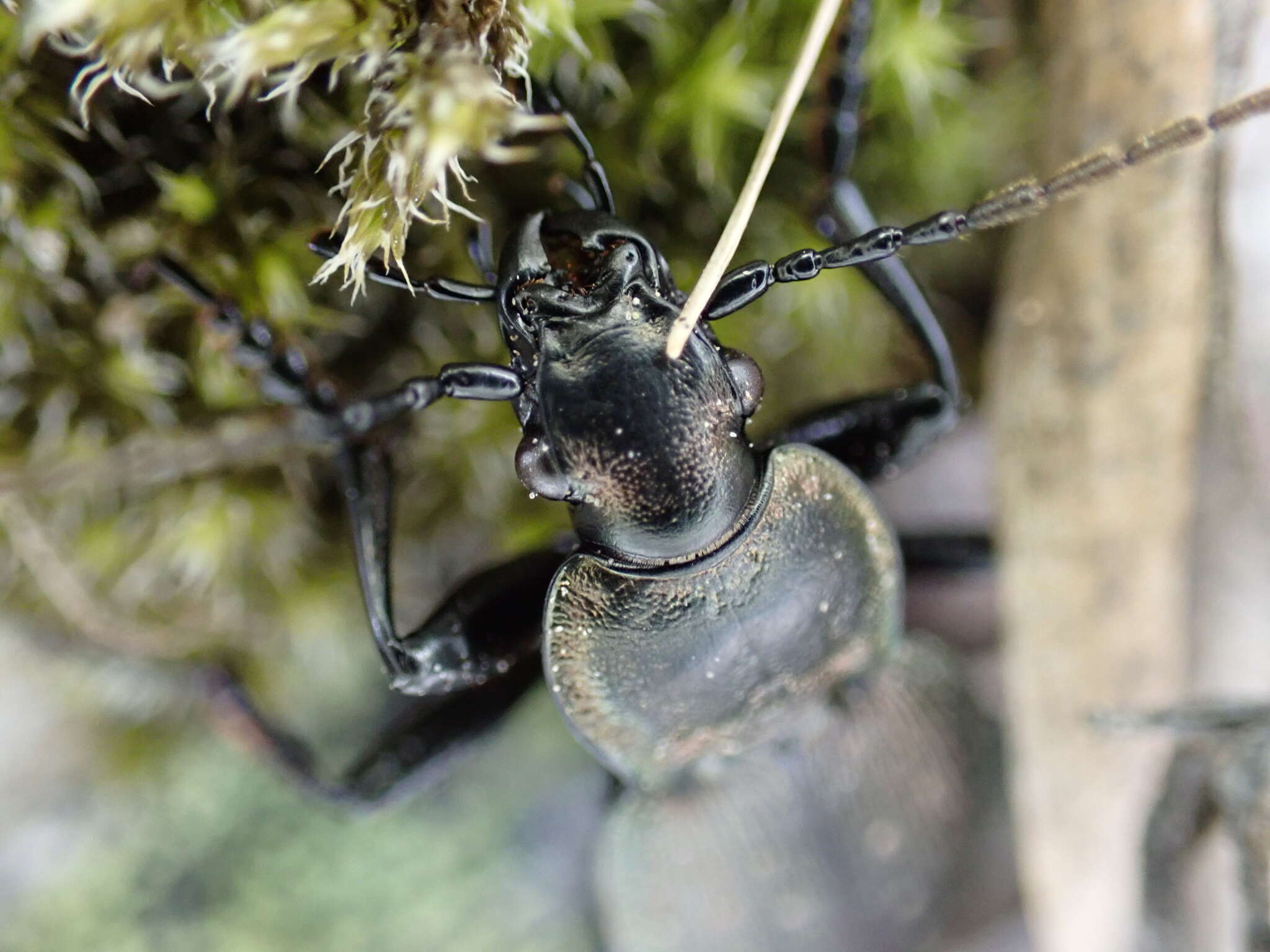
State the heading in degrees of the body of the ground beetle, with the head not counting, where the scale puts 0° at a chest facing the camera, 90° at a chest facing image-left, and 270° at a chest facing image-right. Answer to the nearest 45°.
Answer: approximately 180°
